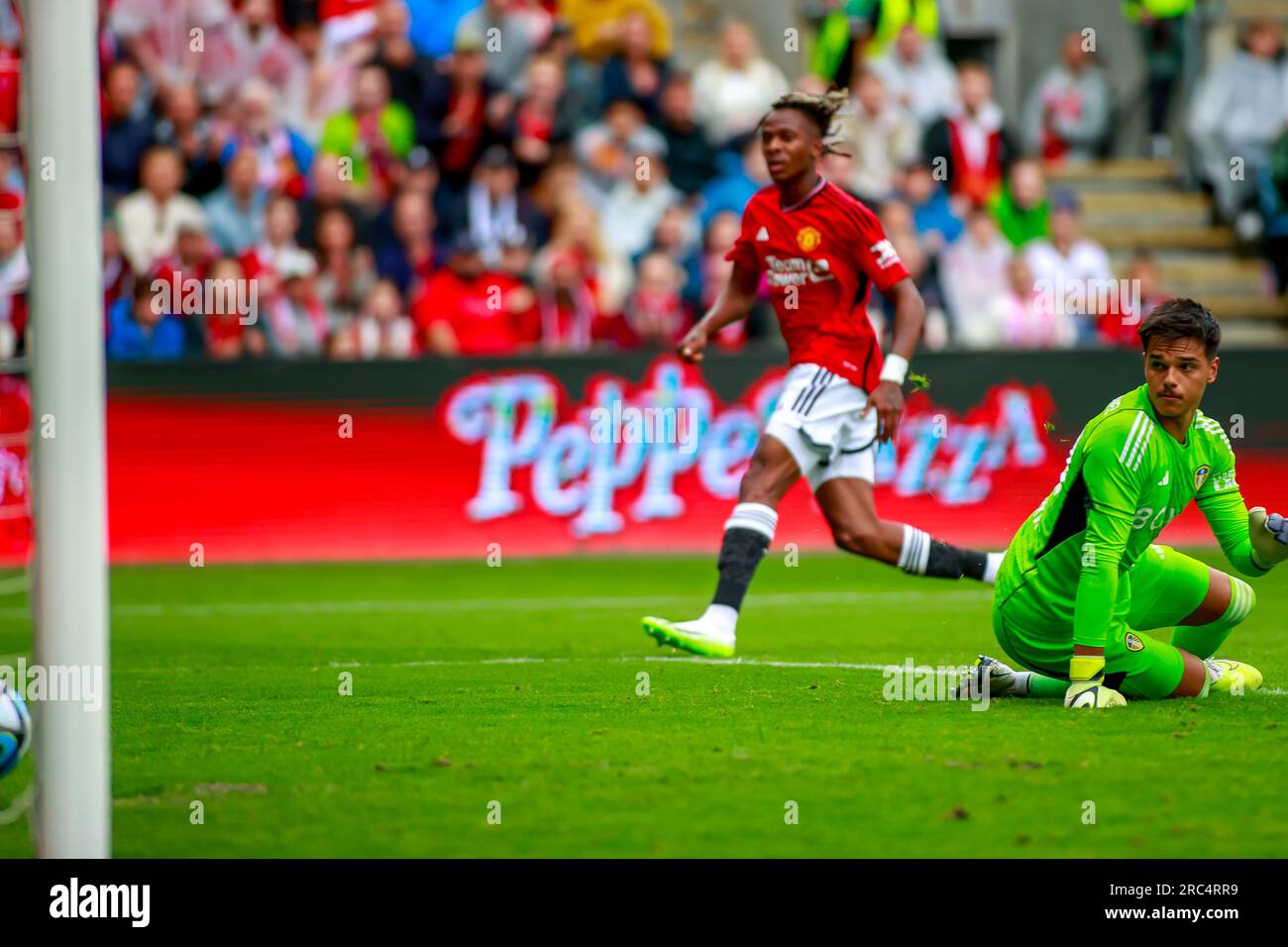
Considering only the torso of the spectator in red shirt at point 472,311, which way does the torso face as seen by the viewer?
toward the camera

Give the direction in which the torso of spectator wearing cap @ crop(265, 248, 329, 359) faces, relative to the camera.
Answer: toward the camera

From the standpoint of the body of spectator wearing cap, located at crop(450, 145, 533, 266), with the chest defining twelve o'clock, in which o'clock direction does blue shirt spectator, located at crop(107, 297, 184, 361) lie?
The blue shirt spectator is roughly at 2 o'clock from the spectator wearing cap.

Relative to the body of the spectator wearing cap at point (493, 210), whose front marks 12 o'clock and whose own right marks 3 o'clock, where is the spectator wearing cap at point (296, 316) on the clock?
the spectator wearing cap at point (296, 316) is roughly at 2 o'clock from the spectator wearing cap at point (493, 210).

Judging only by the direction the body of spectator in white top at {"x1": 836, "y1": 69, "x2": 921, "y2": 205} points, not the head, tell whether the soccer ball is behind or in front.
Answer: in front

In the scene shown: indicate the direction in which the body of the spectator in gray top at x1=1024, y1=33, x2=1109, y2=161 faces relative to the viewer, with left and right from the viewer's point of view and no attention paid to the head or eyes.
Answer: facing the viewer

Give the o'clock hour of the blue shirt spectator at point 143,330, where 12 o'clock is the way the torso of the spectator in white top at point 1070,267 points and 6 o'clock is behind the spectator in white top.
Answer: The blue shirt spectator is roughly at 2 o'clock from the spectator in white top.

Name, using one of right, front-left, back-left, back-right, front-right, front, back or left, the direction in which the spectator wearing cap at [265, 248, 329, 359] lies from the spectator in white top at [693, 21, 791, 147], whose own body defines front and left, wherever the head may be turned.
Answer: front-right

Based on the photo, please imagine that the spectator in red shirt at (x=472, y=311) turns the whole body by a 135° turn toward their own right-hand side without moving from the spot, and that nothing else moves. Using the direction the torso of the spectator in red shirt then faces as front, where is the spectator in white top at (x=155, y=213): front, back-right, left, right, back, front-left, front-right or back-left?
front-left

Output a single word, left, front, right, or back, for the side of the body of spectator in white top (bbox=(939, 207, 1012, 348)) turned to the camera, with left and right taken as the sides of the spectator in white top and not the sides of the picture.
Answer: front
